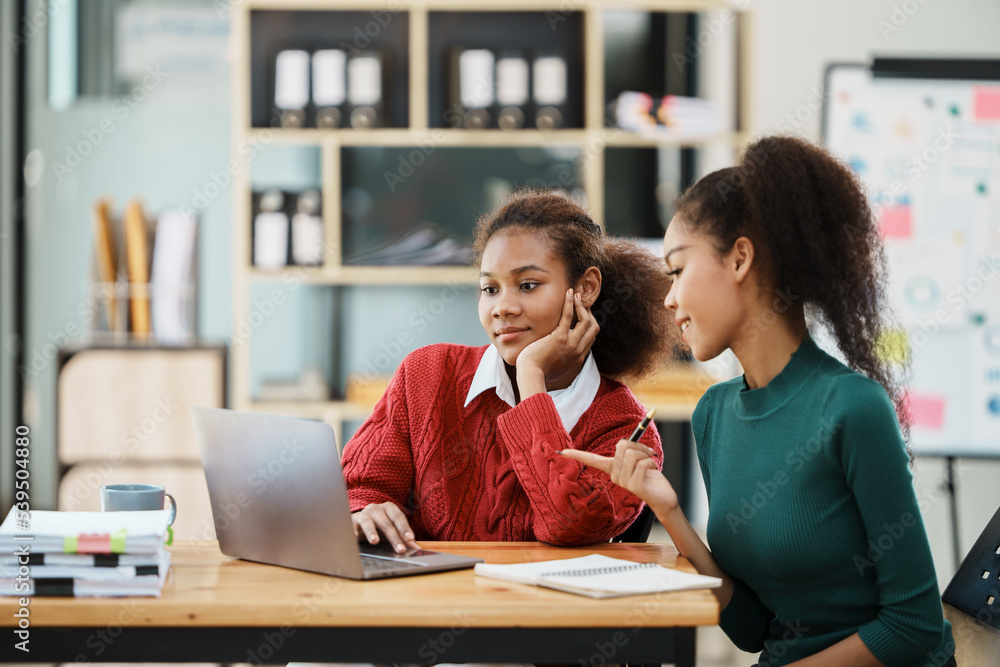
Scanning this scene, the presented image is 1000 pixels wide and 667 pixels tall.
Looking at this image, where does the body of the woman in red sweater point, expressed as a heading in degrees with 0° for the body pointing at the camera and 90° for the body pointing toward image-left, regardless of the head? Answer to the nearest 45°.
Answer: approximately 45°

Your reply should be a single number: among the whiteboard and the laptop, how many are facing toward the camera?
1

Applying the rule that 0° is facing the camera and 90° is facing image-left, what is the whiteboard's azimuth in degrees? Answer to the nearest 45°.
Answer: approximately 0°

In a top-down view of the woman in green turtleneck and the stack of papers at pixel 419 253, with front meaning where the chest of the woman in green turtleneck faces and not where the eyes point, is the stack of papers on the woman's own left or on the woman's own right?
on the woman's own right

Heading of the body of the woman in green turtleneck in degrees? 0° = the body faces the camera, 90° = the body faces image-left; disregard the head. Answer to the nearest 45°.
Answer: approximately 45°

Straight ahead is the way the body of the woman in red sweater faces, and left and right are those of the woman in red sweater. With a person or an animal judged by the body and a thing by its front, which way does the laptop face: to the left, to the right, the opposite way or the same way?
the opposite way

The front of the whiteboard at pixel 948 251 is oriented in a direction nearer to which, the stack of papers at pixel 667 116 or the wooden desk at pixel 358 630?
the wooden desk
